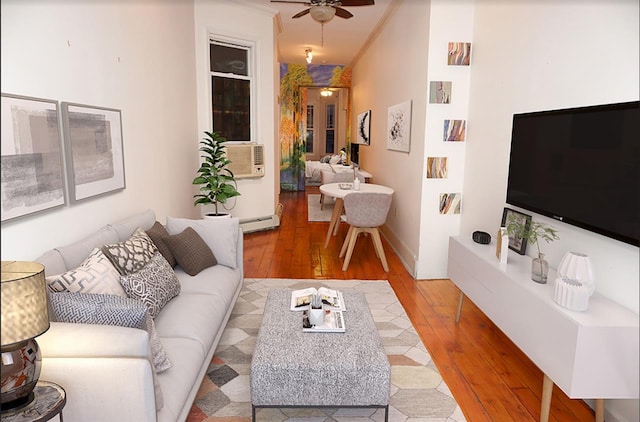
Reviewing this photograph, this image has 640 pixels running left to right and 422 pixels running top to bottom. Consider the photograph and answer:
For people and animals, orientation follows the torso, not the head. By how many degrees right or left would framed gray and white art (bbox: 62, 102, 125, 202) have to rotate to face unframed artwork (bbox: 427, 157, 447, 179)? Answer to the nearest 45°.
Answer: approximately 45° to its left

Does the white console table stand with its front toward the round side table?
yes

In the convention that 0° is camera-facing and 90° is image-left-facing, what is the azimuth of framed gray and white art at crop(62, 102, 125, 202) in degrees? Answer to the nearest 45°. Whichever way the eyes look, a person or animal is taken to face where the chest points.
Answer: approximately 315°

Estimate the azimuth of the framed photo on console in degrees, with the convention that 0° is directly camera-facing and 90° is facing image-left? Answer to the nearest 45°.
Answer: approximately 45°

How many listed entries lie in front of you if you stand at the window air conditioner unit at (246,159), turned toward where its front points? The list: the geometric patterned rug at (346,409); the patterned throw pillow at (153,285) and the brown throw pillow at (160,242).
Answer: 3

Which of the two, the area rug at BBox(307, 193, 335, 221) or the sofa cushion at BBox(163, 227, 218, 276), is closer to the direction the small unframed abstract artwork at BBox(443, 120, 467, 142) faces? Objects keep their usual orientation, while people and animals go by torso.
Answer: the sofa cushion

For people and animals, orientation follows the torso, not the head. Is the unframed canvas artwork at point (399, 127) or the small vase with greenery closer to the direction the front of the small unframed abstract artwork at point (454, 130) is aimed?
the small vase with greenery
